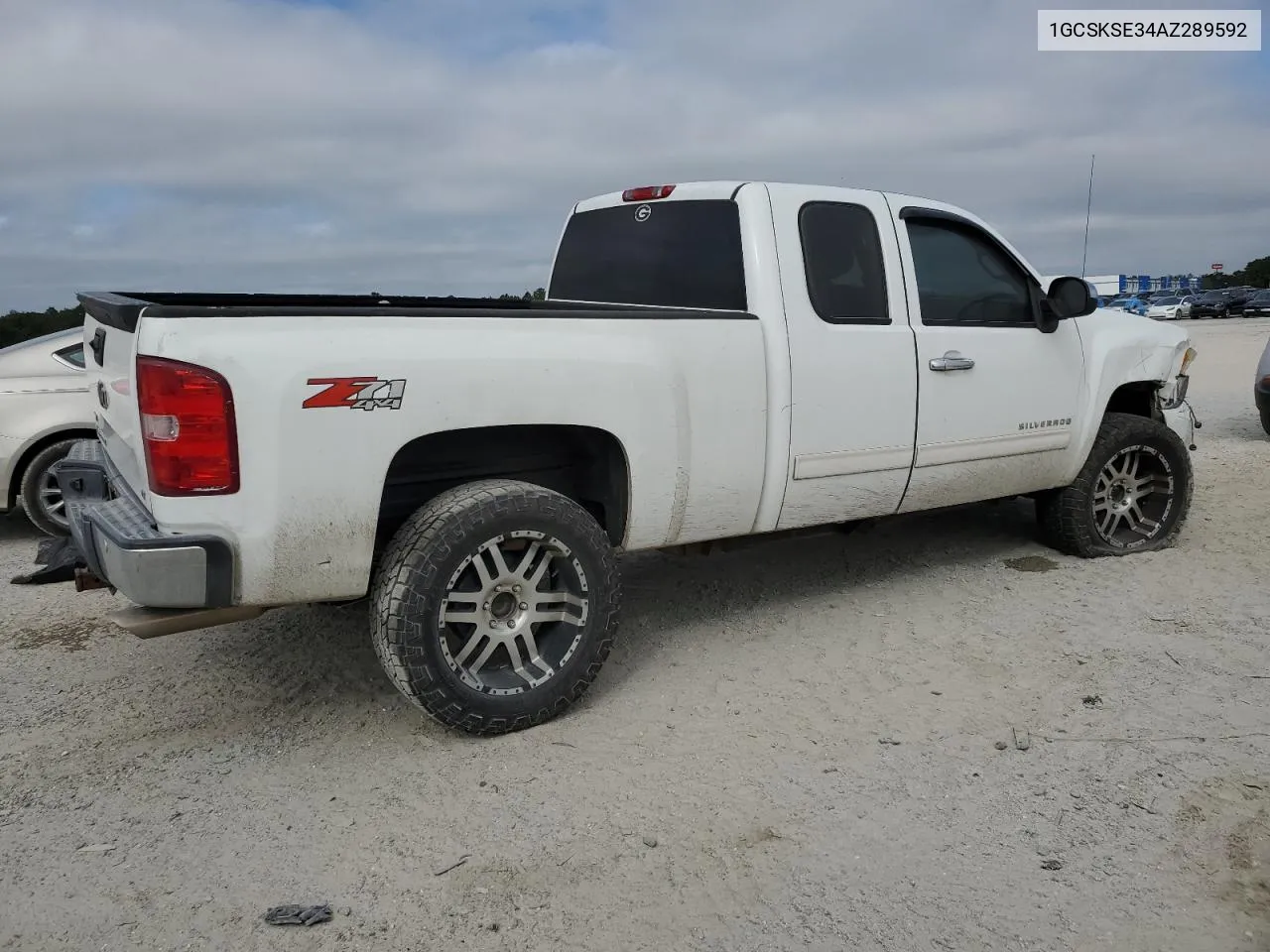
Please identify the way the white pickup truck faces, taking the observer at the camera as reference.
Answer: facing away from the viewer and to the right of the viewer

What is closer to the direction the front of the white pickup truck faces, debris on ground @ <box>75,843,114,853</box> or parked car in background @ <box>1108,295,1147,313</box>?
the parked car in background

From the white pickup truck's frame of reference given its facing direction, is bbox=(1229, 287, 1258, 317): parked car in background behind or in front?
in front

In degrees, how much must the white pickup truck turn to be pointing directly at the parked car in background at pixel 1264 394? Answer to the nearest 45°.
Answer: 0° — it already faces it

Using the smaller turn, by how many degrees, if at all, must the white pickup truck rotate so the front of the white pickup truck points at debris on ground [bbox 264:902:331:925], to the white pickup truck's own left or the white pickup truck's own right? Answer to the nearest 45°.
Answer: approximately 180°

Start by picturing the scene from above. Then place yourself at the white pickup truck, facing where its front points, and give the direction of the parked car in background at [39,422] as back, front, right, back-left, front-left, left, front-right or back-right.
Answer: left

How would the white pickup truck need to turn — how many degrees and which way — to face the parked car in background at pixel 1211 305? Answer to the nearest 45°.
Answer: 0° — it already faces it

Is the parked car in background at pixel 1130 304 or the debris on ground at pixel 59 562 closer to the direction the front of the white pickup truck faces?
the parked car in background

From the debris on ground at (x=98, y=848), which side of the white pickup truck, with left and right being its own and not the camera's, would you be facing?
back

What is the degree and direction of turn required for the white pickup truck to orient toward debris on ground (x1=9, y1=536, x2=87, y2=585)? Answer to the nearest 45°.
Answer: approximately 135° to its left

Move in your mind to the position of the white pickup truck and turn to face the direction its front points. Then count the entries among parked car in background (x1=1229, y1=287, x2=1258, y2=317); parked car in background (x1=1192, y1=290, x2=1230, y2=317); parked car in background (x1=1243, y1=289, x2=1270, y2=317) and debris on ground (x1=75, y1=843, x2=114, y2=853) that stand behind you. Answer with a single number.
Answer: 1

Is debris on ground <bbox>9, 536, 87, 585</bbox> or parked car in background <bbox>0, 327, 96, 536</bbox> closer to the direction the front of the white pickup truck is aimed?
the parked car in background

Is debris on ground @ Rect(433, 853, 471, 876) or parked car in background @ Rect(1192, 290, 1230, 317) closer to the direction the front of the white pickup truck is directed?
the parked car in background

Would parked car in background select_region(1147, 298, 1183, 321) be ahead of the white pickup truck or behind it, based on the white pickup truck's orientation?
ahead

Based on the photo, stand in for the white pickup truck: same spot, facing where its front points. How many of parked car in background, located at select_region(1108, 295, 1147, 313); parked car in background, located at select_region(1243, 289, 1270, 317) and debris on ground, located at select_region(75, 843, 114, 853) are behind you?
1

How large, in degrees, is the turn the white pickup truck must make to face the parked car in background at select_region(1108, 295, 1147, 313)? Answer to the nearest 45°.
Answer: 0° — it already faces it

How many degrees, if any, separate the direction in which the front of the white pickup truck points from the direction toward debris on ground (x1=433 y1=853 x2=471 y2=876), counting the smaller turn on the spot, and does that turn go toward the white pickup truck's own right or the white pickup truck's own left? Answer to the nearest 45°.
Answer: approximately 135° to the white pickup truck's own right
